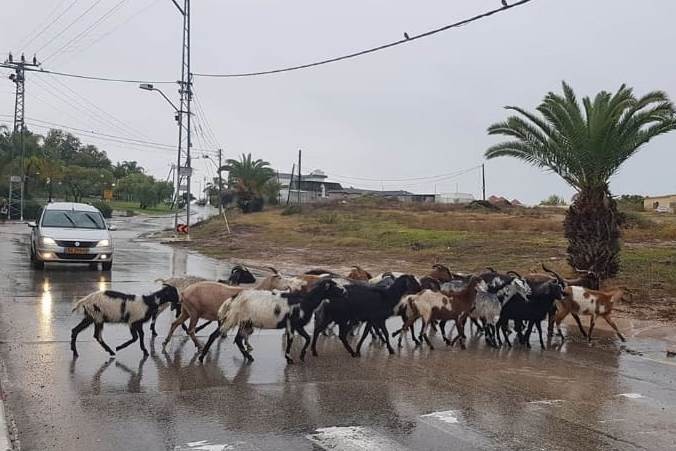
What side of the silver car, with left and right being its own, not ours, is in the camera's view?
front

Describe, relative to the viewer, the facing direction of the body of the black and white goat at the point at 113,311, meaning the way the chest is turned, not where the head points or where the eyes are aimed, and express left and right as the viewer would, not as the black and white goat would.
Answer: facing to the right of the viewer

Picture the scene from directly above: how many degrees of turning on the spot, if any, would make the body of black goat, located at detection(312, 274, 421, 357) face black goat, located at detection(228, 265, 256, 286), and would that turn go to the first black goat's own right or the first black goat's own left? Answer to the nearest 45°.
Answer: approximately 135° to the first black goat's own left

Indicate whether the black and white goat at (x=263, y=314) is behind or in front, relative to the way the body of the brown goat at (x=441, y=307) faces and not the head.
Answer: behind

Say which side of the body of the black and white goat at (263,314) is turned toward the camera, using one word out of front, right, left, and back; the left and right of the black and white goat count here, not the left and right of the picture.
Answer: right

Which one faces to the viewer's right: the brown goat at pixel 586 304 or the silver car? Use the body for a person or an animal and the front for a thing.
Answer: the brown goat

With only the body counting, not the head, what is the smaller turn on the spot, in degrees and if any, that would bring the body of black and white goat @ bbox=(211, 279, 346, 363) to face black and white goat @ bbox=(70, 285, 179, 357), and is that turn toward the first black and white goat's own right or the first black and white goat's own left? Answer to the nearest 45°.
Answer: approximately 180°

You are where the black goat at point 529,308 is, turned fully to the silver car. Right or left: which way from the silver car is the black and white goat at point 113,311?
left

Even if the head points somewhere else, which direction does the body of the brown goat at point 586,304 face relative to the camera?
to the viewer's right

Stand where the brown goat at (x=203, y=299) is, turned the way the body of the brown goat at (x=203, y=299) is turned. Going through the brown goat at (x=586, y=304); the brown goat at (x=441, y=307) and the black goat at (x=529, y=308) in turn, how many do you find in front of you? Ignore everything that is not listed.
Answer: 3
